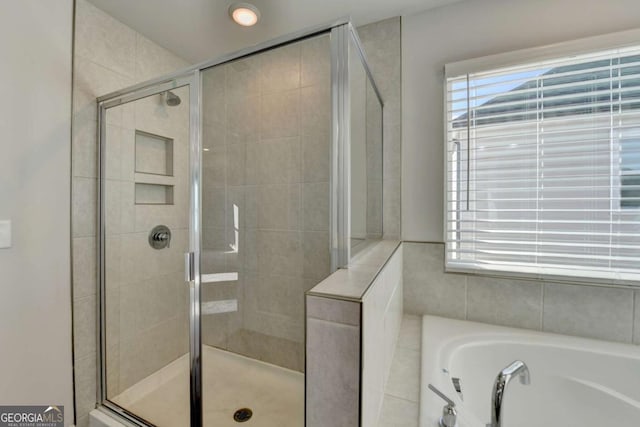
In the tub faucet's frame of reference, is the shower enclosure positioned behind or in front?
behind
